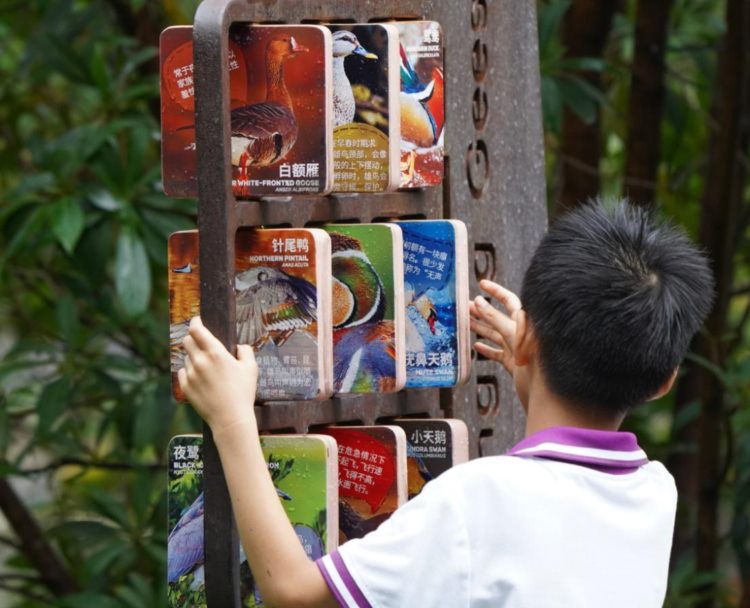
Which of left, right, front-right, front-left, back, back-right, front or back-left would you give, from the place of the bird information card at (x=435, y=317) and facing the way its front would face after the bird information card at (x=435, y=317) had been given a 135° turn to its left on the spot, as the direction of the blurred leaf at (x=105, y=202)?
back-left

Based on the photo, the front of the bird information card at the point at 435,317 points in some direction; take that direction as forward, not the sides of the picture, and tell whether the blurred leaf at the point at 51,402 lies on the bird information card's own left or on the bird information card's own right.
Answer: on the bird information card's own right

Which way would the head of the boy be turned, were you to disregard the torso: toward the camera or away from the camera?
away from the camera

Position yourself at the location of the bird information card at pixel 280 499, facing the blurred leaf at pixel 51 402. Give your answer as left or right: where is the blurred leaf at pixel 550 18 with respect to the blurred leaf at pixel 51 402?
right

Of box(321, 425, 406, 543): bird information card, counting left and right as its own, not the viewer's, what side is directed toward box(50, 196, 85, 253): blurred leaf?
right

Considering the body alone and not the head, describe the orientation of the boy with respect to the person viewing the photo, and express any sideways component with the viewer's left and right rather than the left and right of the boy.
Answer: facing away from the viewer and to the left of the viewer

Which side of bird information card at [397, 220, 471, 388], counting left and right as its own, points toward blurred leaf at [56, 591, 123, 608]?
right

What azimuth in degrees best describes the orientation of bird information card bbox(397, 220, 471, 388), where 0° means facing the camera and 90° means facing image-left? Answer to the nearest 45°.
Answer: approximately 45°
